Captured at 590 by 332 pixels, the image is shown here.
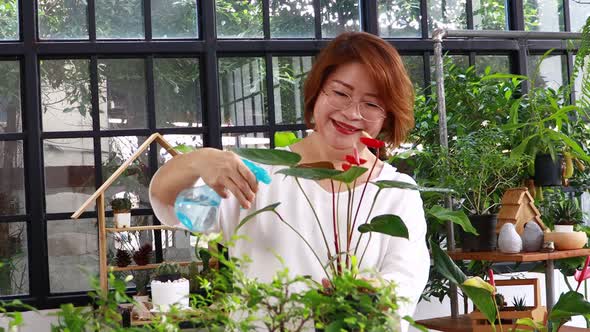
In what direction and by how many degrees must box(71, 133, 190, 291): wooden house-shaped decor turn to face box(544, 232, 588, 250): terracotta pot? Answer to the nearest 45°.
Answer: approximately 90° to its left

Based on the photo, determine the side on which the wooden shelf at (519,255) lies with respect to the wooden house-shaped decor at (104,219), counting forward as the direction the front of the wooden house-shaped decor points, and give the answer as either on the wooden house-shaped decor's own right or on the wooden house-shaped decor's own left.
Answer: on the wooden house-shaped decor's own left

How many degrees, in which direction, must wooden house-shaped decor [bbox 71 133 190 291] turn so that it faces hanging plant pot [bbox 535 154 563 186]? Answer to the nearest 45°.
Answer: approximately 90° to its left

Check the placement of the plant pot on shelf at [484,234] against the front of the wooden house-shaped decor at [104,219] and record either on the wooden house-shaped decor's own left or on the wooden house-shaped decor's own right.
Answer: on the wooden house-shaped decor's own left

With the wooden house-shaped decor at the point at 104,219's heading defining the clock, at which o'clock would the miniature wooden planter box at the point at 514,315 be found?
The miniature wooden planter box is roughly at 10 o'clock from the wooden house-shaped decor.

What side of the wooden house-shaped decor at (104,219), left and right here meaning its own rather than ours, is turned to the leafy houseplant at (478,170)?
left

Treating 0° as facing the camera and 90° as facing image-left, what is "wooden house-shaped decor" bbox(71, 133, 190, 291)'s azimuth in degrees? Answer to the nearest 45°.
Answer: approximately 0°

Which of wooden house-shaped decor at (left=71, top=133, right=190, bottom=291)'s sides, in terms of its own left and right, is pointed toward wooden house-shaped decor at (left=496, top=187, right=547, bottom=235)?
left
